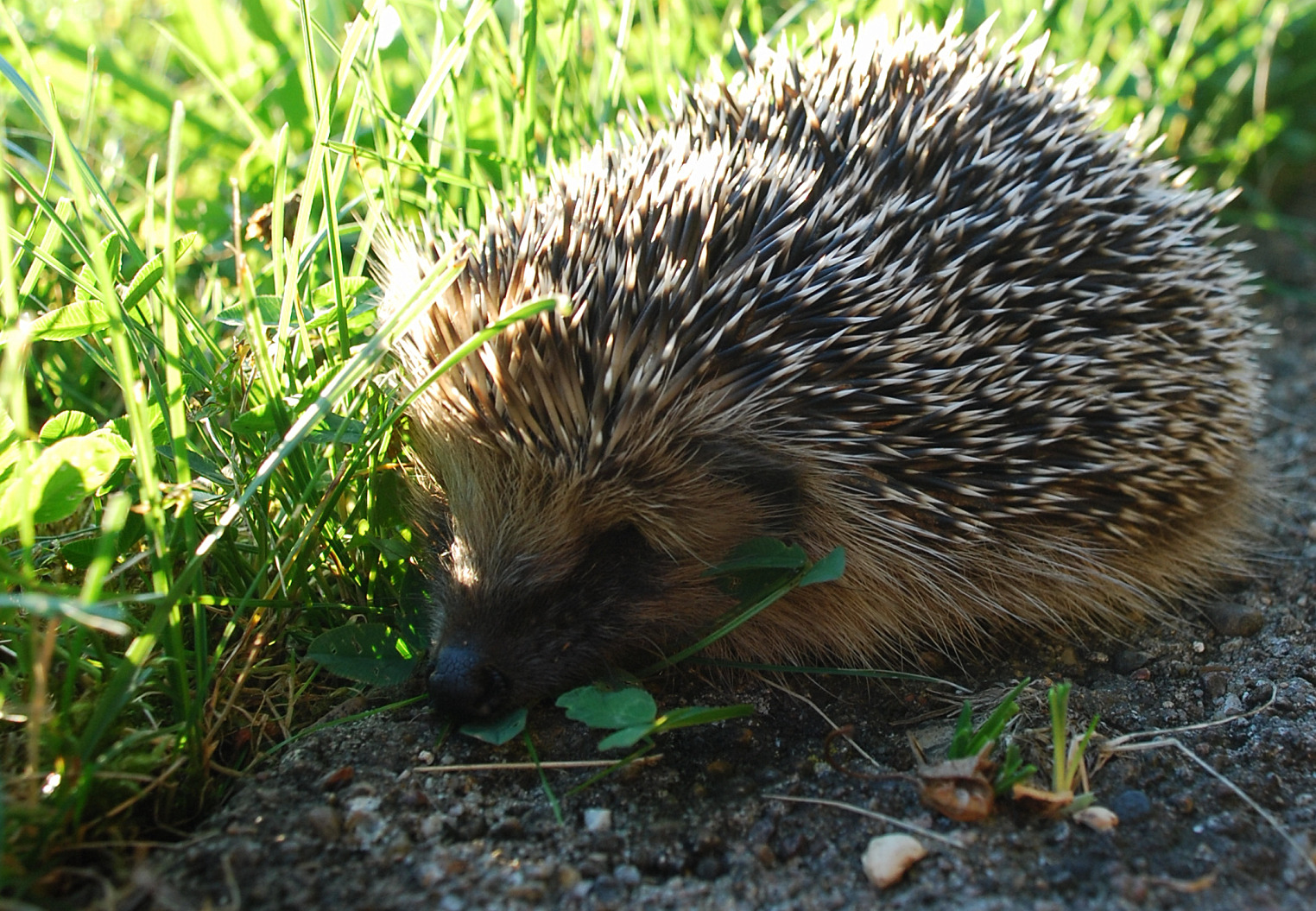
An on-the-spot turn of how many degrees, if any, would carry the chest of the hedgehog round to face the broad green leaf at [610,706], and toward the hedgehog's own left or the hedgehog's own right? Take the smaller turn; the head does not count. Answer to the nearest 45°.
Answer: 0° — it already faces it

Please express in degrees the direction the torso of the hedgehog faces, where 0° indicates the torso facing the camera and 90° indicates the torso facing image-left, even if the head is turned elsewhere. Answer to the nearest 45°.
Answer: approximately 45°

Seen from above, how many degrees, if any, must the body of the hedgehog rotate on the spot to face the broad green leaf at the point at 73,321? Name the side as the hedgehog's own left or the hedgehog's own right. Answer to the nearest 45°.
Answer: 0° — it already faces it
